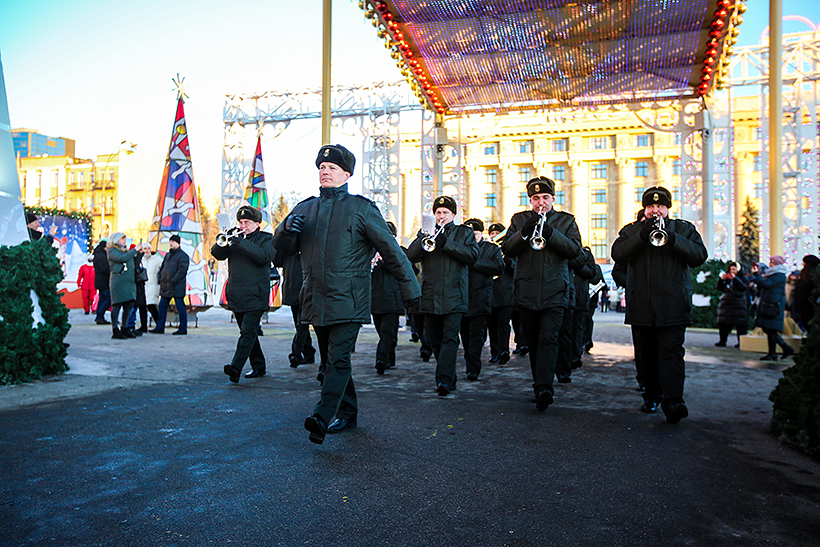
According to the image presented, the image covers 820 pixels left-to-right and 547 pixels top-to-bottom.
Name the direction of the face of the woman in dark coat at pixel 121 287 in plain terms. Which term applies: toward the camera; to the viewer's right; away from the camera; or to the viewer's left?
to the viewer's right

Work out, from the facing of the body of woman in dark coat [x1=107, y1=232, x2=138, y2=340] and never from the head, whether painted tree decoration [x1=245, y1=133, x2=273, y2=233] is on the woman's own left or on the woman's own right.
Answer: on the woman's own left

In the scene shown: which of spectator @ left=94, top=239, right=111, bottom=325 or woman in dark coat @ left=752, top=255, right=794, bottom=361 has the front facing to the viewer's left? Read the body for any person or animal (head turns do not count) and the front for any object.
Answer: the woman in dark coat

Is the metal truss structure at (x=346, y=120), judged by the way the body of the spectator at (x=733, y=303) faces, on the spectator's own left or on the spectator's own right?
on the spectator's own right

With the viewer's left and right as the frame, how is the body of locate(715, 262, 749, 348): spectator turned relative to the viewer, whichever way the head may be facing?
facing the viewer and to the left of the viewer

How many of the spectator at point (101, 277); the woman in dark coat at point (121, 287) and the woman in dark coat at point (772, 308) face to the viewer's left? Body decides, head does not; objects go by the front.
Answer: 1

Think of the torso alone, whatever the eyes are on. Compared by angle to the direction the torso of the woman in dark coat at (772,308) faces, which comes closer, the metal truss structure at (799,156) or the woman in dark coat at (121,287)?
the woman in dark coat

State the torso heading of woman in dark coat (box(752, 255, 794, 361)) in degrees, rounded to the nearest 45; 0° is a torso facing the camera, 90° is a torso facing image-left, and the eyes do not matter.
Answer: approximately 90°

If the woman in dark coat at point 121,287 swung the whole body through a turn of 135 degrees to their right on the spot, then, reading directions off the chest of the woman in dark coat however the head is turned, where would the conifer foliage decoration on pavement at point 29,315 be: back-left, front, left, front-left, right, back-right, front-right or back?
front-left

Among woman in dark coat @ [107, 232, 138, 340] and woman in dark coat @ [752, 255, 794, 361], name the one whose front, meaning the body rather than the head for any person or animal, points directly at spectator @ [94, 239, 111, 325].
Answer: woman in dark coat @ [752, 255, 794, 361]

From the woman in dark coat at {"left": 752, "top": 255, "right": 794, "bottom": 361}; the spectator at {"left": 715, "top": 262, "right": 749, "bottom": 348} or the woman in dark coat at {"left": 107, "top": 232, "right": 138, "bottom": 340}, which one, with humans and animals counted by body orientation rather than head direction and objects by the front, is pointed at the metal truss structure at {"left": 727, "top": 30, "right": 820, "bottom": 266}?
the woman in dark coat at {"left": 107, "top": 232, "right": 138, "bottom": 340}

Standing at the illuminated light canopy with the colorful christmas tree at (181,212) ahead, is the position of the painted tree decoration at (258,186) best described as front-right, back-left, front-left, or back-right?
front-right
